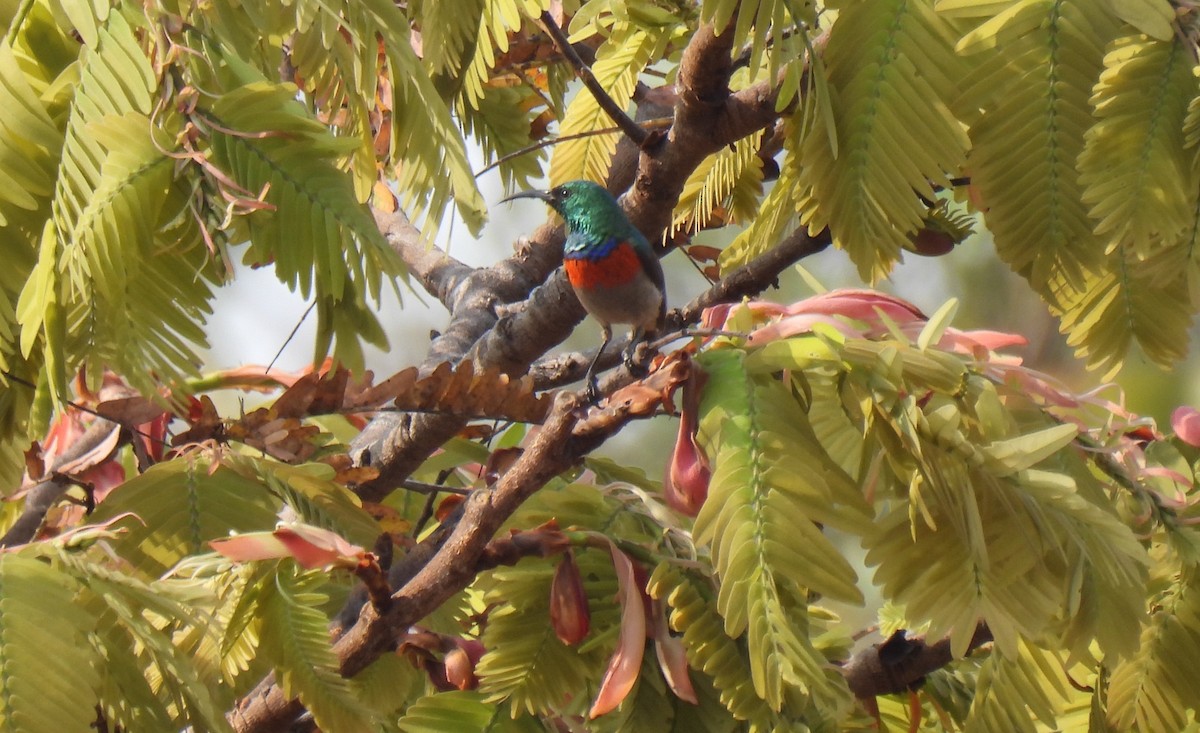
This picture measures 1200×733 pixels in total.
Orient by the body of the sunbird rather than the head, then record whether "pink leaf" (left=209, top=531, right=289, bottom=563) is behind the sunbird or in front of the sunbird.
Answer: in front

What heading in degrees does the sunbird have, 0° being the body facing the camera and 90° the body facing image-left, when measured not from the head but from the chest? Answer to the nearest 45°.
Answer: approximately 45°
